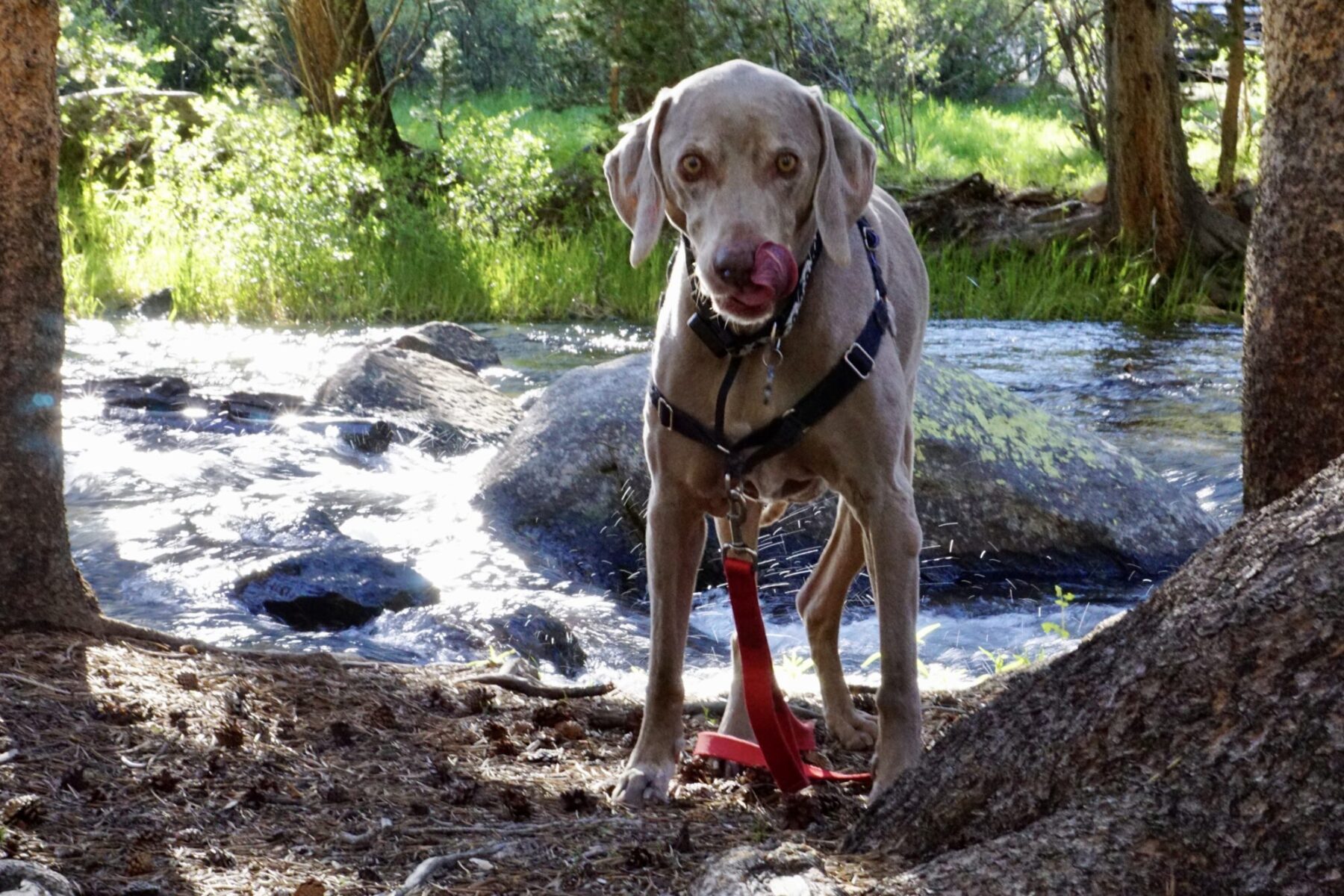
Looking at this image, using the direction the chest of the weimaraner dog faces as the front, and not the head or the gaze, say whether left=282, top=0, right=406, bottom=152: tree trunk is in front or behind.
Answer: behind

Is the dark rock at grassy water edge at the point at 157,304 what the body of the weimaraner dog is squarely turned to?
no

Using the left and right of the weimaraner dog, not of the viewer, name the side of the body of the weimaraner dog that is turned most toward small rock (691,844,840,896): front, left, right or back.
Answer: front

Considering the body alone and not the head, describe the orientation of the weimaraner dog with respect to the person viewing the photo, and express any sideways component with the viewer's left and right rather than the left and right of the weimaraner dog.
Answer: facing the viewer

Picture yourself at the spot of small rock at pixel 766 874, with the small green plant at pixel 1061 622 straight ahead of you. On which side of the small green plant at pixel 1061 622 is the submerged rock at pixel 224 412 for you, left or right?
left

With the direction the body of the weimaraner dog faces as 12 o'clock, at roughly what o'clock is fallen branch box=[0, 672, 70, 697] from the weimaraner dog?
The fallen branch is roughly at 3 o'clock from the weimaraner dog.

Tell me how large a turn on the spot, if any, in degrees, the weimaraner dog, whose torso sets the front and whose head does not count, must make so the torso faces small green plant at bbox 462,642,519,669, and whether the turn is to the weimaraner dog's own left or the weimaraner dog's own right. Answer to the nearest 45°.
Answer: approximately 135° to the weimaraner dog's own right

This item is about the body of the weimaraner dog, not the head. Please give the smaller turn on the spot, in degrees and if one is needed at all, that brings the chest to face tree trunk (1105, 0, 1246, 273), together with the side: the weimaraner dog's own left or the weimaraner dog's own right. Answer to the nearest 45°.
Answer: approximately 180°

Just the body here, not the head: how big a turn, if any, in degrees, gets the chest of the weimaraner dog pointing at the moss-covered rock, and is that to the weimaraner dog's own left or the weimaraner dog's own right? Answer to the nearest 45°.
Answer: approximately 180°

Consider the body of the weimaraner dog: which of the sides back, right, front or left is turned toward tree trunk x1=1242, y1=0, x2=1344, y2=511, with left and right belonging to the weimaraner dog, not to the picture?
left

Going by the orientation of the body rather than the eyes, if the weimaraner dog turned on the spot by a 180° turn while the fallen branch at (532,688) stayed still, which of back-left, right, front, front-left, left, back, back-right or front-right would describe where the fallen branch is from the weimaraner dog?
front-left

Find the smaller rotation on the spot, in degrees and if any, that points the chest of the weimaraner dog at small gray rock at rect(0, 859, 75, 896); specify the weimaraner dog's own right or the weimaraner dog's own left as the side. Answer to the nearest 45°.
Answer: approximately 45° to the weimaraner dog's own right

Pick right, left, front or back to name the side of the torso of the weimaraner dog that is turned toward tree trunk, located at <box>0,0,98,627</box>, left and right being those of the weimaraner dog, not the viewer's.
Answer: right
